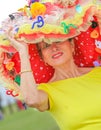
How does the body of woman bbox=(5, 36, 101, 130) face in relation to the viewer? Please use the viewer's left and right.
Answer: facing the viewer

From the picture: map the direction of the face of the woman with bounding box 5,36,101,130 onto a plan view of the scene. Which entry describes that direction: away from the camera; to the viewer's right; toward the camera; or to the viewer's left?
toward the camera
